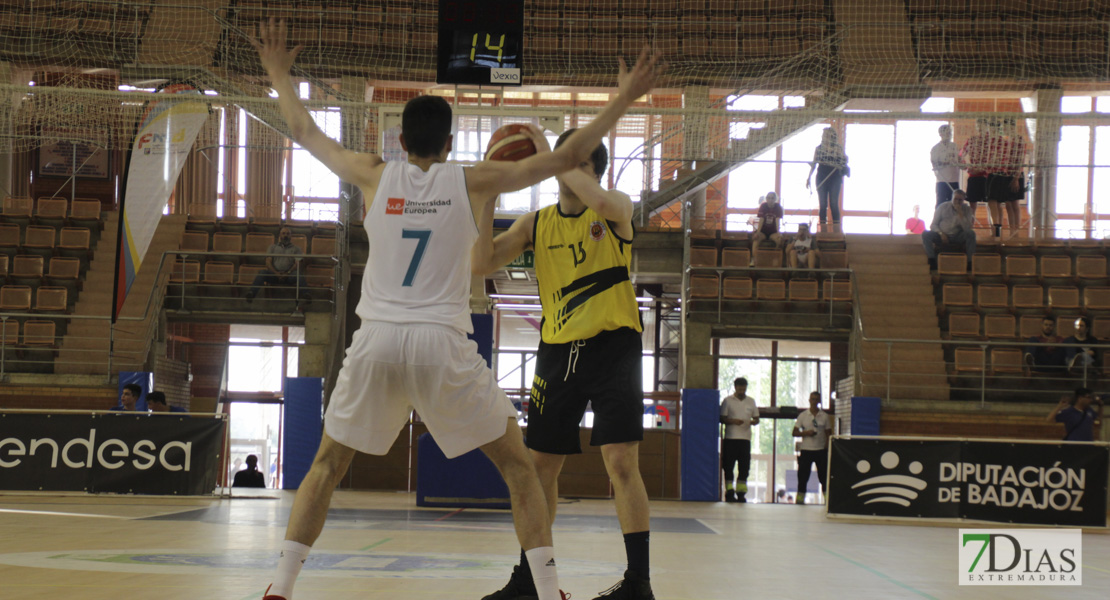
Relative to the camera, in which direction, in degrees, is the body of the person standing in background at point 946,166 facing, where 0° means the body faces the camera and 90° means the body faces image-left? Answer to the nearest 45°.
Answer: approximately 0°

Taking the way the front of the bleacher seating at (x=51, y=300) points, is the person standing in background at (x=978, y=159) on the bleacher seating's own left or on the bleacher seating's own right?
on the bleacher seating's own left

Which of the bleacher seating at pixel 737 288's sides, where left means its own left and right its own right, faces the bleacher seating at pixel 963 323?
left

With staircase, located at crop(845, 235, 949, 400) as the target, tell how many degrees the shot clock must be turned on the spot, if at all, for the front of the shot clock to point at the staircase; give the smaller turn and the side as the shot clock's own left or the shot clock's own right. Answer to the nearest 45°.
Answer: approximately 135° to the shot clock's own left

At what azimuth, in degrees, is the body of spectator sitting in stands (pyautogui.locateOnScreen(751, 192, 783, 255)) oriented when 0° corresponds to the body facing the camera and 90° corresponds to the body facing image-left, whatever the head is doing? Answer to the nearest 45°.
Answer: approximately 0°

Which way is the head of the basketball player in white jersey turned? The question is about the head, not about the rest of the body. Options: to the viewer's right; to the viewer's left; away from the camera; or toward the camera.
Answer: away from the camera

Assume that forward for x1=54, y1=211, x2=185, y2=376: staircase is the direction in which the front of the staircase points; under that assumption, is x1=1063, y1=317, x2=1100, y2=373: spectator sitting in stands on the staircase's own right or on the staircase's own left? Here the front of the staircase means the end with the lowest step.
on the staircase's own left
